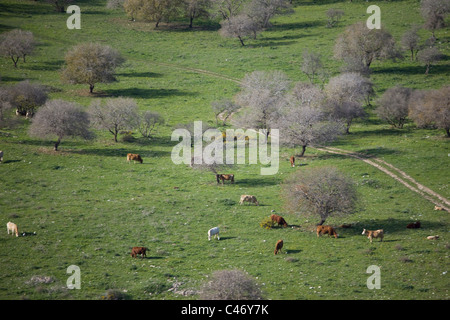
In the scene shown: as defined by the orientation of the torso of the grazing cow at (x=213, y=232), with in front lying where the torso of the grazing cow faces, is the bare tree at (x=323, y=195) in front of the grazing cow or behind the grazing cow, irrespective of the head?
behind
